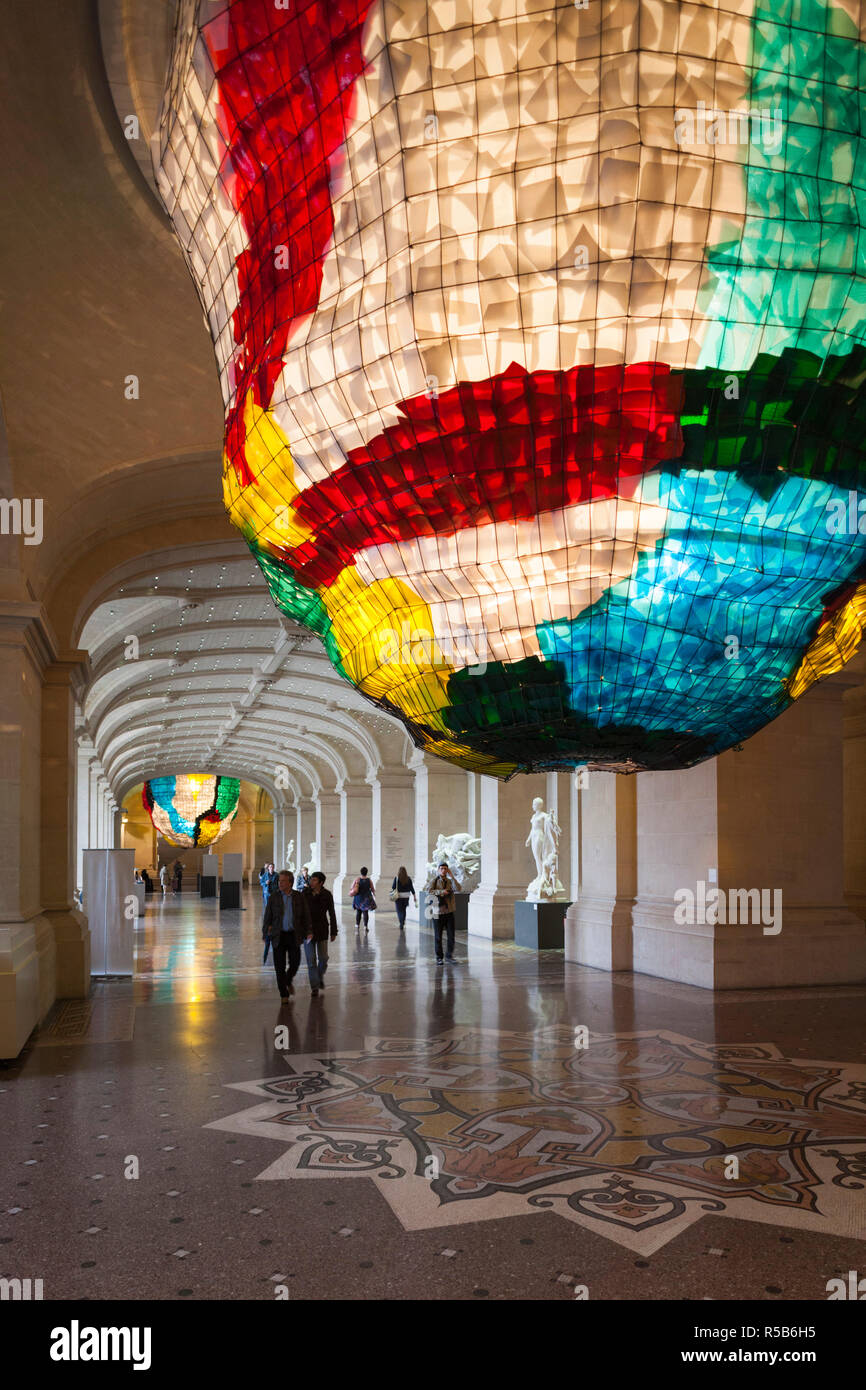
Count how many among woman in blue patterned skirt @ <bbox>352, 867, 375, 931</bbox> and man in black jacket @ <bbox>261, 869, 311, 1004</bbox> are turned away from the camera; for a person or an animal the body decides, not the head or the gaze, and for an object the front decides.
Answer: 1

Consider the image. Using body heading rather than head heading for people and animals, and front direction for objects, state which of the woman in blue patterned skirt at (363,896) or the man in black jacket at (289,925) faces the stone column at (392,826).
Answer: the woman in blue patterned skirt

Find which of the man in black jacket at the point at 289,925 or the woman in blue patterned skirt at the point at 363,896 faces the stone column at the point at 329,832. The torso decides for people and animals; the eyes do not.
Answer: the woman in blue patterned skirt

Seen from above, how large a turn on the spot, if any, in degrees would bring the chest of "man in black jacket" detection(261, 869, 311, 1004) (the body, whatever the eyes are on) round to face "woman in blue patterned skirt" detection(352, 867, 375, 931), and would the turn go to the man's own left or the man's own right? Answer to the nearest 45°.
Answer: approximately 180°

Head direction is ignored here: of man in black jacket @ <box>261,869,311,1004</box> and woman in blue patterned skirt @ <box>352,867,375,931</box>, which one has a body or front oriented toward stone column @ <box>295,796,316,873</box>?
the woman in blue patterned skirt

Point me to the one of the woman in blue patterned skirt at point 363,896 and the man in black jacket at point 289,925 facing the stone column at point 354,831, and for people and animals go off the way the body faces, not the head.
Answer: the woman in blue patterned skirt

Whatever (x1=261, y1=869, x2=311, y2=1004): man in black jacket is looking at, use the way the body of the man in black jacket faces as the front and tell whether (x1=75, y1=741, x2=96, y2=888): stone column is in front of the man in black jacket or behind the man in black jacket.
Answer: behind

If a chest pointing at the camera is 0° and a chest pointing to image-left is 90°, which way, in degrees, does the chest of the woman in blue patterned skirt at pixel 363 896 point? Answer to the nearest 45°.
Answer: approximately 180°

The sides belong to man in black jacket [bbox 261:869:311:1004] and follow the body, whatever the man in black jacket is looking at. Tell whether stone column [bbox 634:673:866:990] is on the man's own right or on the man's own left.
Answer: on the man's own left

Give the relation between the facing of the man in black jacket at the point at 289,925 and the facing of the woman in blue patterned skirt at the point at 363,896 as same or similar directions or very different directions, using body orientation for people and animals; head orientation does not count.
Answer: very different directions

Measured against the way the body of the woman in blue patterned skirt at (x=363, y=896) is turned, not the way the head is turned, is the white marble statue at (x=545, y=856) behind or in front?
behind
